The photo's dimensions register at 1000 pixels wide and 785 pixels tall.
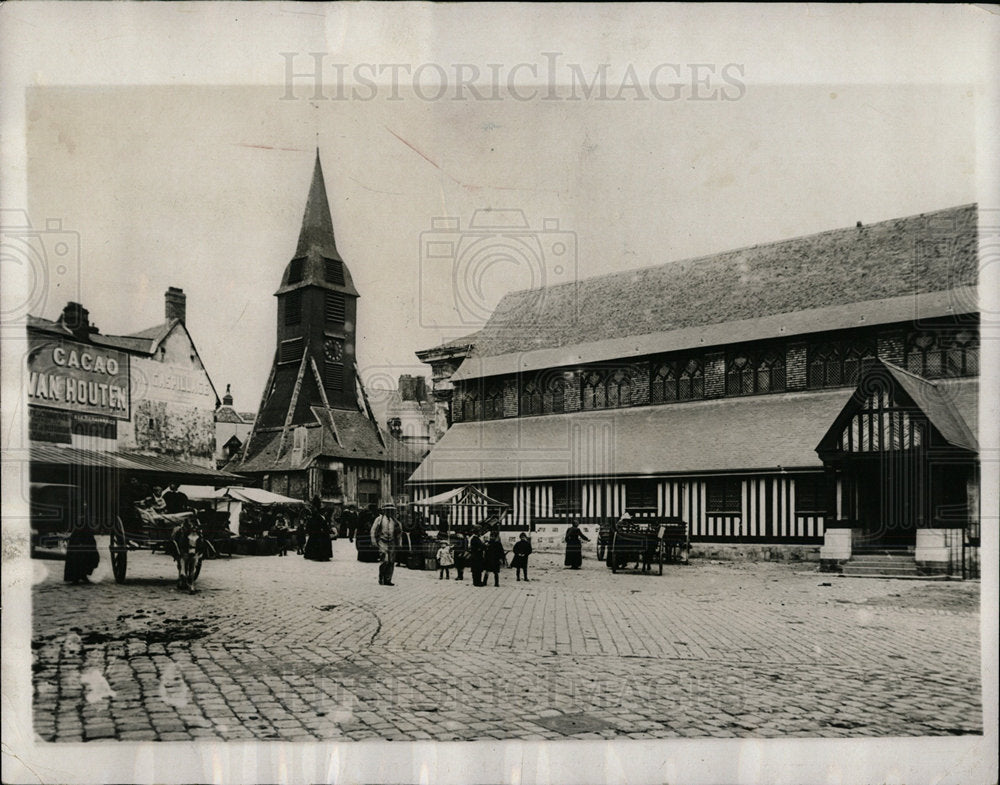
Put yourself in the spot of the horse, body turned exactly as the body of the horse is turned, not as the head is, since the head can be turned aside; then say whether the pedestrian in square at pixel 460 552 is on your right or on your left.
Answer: on your left

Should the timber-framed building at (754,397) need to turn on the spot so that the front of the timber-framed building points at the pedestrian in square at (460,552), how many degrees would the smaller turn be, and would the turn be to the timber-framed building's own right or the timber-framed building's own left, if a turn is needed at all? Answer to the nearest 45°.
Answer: approximately 45° to the timber-framed building's own right

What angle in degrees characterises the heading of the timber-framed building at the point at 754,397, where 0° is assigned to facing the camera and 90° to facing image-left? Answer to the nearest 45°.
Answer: approximately 45°

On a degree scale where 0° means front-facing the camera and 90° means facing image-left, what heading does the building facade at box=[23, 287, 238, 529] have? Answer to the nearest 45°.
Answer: approximately 315°
